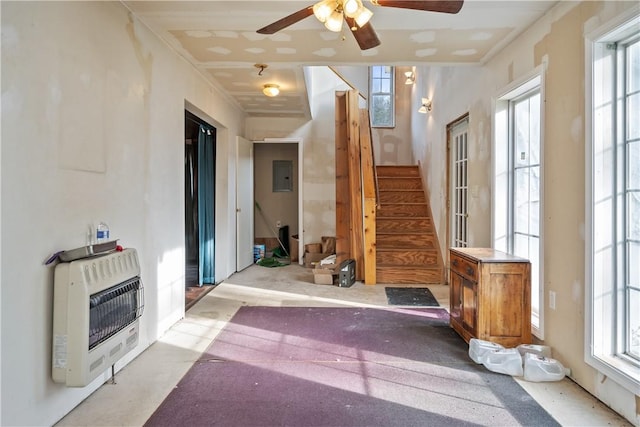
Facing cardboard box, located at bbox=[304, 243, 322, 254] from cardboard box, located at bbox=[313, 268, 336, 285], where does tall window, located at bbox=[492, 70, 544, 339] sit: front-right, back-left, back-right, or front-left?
back-right

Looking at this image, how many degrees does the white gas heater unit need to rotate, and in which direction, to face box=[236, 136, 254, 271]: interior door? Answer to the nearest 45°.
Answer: approximately 90° to its left

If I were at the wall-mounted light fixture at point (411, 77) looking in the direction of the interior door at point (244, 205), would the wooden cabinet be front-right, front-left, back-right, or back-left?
front-left

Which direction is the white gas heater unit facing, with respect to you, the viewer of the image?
facing the viewer and to the right of the viewer

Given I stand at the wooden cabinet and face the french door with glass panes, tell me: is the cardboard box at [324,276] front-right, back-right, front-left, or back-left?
front-left

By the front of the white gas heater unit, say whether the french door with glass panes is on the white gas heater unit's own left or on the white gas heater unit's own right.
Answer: on the white gas heater unit's own left

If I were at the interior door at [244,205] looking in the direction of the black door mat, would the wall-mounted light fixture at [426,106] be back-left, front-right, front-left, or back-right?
front-left

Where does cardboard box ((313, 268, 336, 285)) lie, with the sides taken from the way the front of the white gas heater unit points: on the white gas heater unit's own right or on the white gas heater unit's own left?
on the white gas heater unit's own left

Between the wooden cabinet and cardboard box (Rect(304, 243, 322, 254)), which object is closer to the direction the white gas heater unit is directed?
the wooden cabinet

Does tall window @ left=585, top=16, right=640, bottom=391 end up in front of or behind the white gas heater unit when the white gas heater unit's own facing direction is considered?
in front

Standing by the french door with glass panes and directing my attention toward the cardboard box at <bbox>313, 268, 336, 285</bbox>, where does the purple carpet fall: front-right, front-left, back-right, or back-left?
front-left

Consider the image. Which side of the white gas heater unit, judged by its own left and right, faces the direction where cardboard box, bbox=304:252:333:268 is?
left

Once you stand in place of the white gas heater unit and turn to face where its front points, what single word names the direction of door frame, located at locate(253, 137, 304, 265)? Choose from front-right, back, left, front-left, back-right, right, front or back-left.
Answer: left

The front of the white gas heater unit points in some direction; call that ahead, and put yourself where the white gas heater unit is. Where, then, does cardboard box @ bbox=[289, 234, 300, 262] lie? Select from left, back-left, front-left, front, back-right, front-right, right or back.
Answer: left

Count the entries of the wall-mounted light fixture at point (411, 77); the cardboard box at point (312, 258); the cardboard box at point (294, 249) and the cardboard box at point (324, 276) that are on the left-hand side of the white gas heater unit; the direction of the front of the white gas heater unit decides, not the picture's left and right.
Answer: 4

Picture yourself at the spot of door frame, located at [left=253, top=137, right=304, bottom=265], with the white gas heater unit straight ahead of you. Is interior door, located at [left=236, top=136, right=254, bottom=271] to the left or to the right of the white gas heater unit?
right
